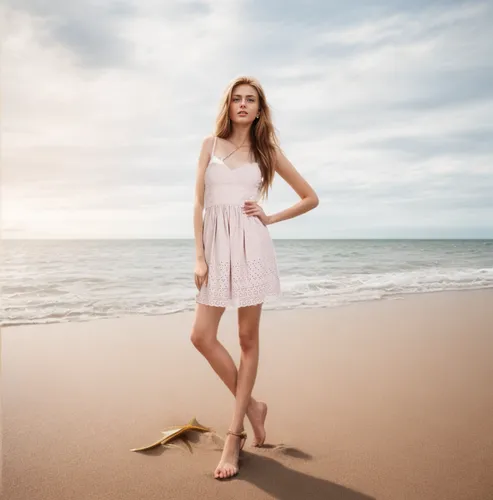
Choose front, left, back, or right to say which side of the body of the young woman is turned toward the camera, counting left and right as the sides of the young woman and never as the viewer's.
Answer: front
